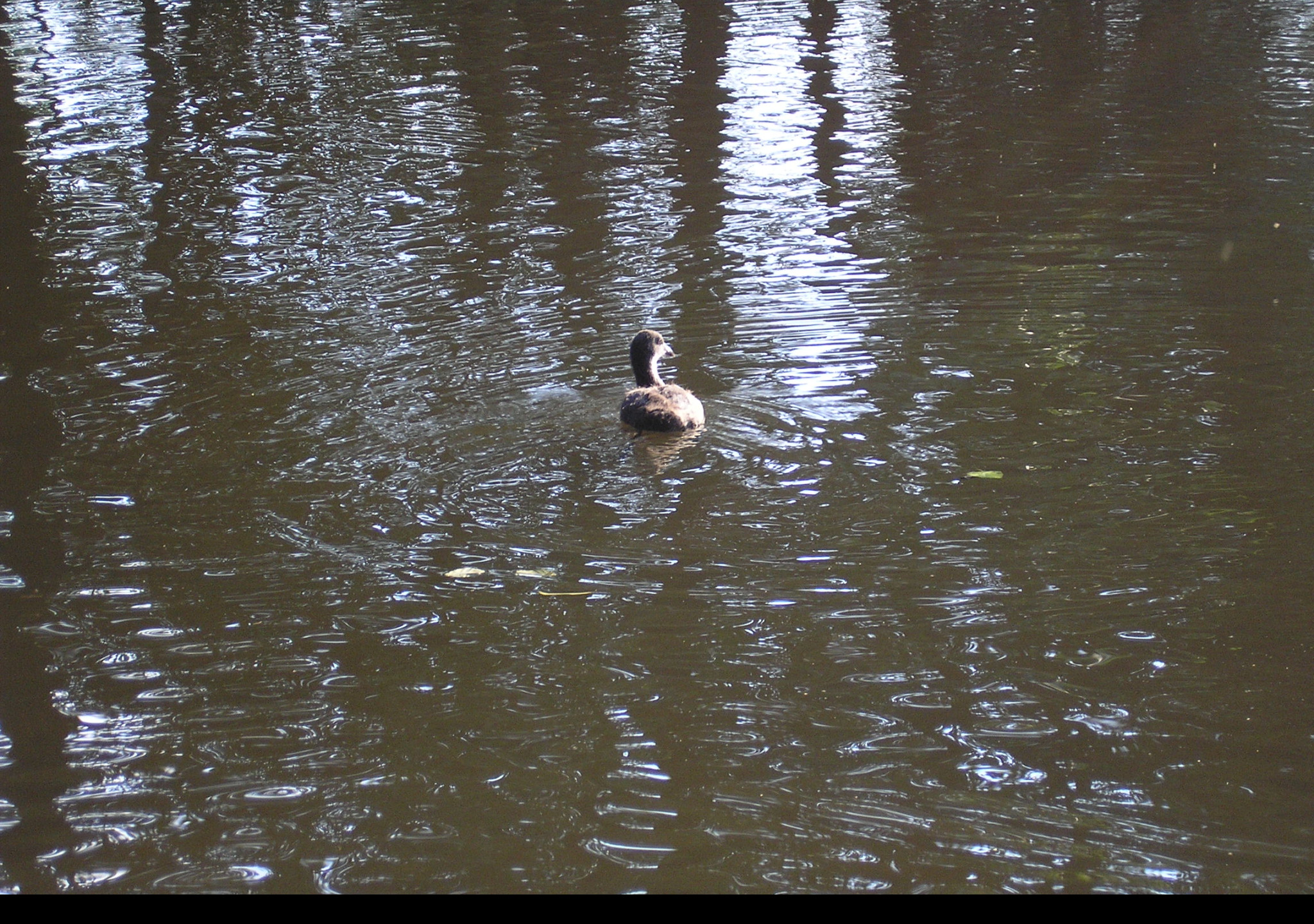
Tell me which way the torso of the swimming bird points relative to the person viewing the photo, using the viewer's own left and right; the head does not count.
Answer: facing away from the viewer and to the left of the viewer

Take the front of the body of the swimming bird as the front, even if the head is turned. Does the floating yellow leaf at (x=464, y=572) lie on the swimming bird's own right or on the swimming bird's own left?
on the swimming bird's own left
